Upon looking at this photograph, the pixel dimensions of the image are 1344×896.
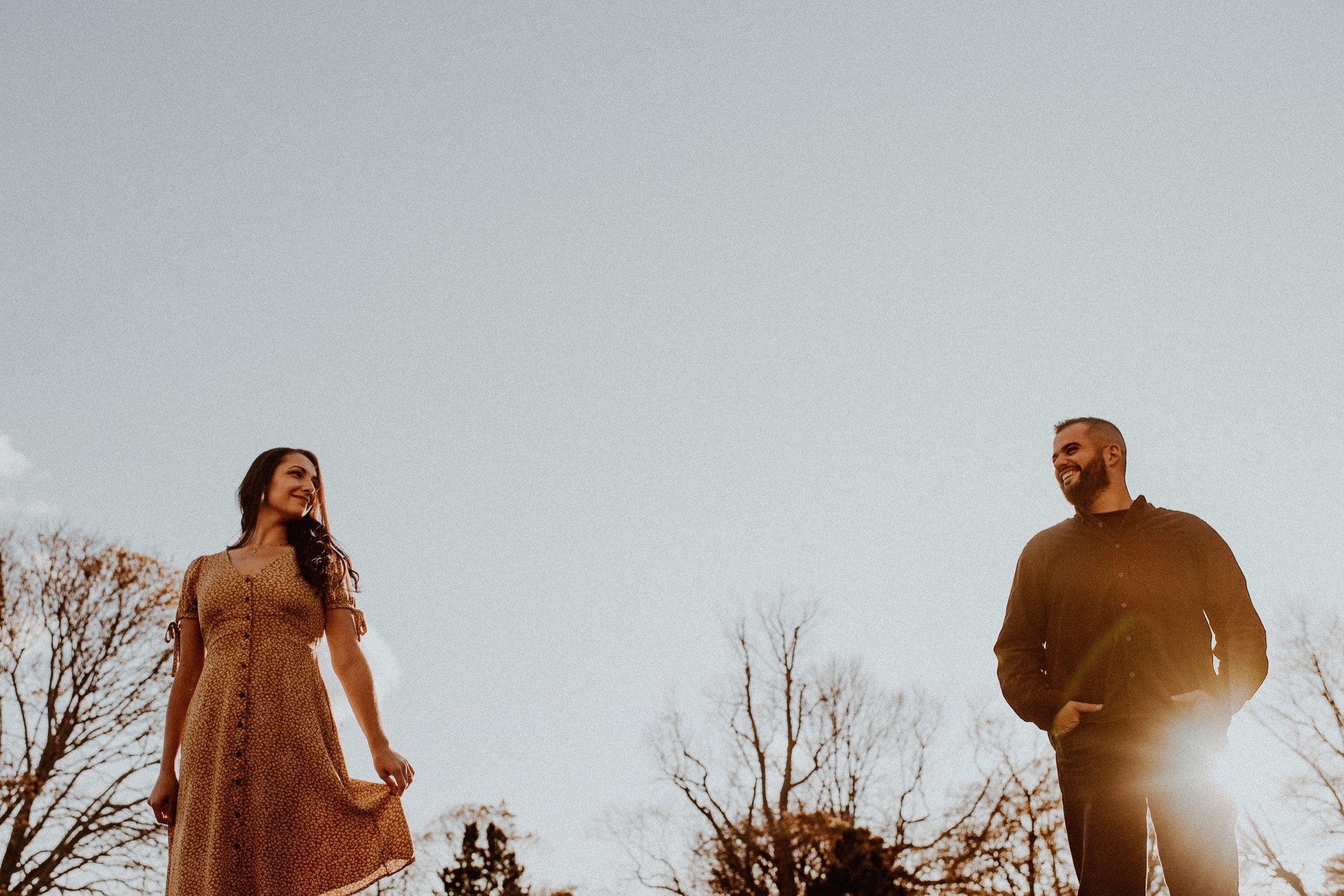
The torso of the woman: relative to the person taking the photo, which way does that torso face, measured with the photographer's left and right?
facing the viewer

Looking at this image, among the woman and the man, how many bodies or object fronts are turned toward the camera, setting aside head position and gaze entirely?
2

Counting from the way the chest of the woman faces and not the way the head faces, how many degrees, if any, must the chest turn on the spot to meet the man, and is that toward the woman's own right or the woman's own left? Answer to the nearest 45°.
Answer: approximately 90° to the woman's own left

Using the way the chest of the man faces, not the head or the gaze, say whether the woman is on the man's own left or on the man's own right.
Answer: on the man's own right

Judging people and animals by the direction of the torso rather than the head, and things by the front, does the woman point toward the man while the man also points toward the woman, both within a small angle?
no
